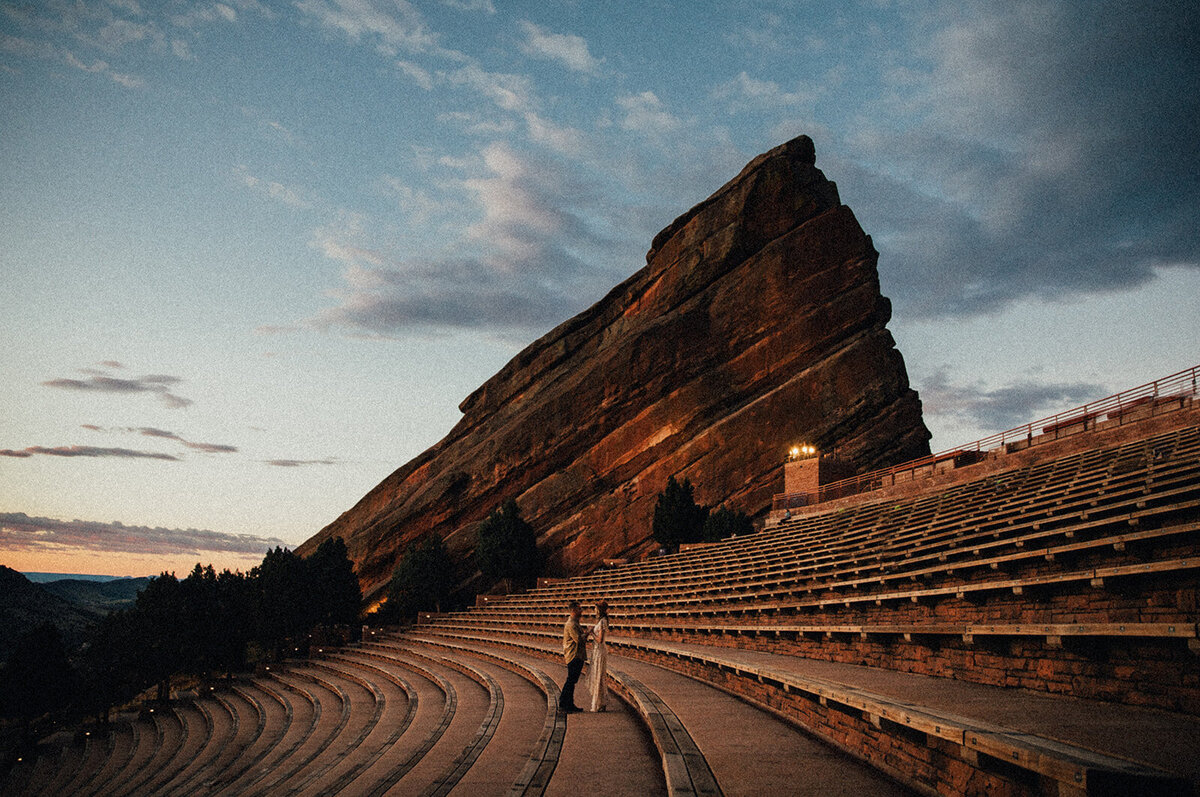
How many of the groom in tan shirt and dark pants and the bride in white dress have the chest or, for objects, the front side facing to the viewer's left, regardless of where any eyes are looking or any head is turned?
1

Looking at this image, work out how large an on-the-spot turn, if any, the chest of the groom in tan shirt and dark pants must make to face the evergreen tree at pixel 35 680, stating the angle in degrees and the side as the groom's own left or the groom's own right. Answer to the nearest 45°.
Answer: approximately 135° to the groom's own left

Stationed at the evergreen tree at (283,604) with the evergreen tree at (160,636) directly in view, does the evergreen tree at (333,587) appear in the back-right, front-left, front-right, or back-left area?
back-right

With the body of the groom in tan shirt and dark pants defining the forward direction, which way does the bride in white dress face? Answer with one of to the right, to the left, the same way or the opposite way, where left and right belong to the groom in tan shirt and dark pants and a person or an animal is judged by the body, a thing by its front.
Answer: the opposite way

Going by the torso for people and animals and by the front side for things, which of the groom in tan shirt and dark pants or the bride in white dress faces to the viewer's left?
the bride in white dress

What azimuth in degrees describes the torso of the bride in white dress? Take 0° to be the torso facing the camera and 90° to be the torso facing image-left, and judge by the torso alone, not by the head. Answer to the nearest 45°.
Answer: approximately 90°

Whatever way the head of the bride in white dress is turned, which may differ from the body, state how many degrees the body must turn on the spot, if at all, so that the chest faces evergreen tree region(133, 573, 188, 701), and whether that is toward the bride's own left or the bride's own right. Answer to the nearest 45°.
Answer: approximately 45° to the bride's own right

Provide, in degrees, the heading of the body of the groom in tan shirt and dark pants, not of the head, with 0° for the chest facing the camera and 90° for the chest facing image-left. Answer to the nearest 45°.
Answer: approximately 270°

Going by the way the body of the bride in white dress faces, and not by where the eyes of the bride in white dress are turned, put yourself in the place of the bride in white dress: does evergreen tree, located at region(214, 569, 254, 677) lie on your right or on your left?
on your right
